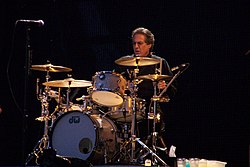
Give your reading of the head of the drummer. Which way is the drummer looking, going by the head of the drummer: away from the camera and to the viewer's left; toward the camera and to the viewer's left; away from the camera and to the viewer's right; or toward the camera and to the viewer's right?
toward the camera and to the viewer's left

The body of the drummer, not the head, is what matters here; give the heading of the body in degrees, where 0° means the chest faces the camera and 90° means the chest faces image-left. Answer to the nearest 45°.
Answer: approximately 45°
